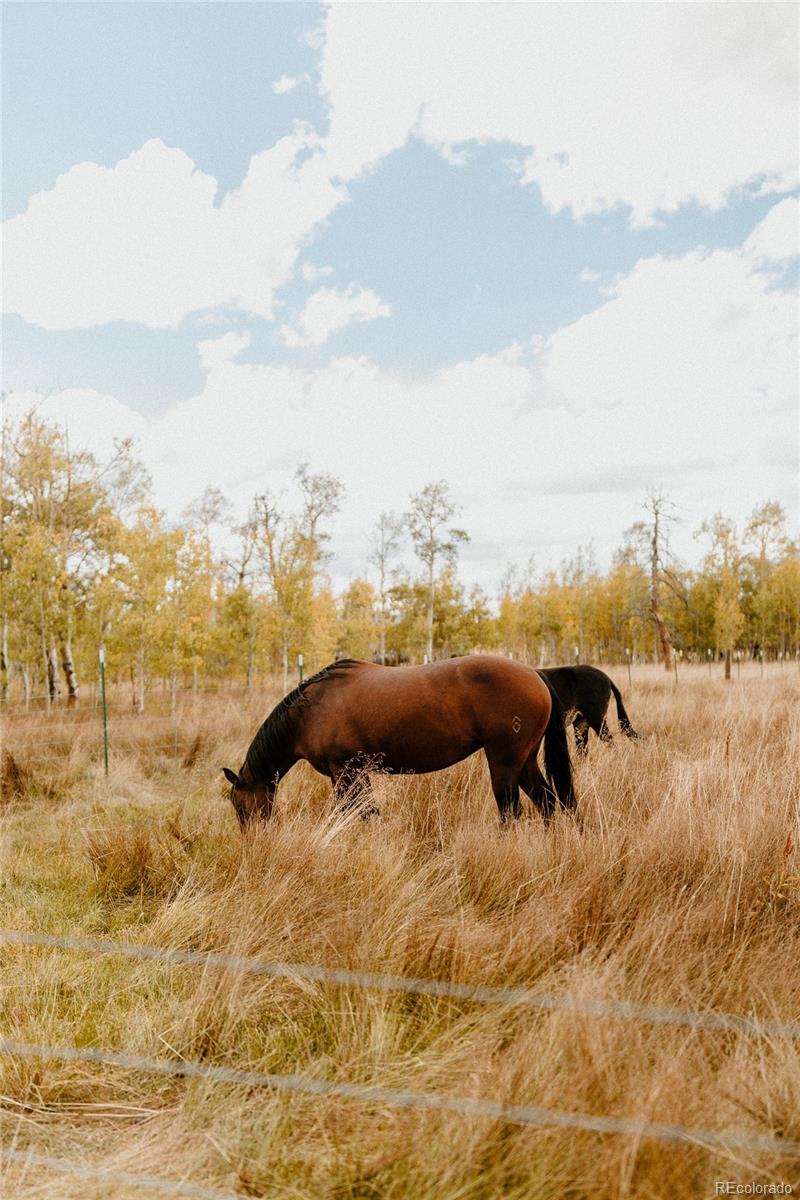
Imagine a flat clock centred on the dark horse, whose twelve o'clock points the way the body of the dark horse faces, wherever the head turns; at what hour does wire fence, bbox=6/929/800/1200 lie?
The wire fence is roughly at 9 o'clock from the dark horse.

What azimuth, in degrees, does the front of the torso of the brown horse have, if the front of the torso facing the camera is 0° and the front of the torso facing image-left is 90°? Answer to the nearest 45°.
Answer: approximately 90°

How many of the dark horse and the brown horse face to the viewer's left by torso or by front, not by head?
2

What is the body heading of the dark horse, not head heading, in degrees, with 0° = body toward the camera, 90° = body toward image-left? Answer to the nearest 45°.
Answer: approximately 90°

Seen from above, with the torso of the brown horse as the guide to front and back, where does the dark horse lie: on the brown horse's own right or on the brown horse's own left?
on the brown horse's own right

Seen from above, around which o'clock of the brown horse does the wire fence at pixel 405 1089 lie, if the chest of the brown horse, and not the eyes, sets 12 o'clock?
The wire fence is roughly at 9 o'clock from the brown horse.

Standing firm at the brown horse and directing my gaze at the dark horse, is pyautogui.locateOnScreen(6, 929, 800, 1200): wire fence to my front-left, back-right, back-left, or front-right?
back-right
